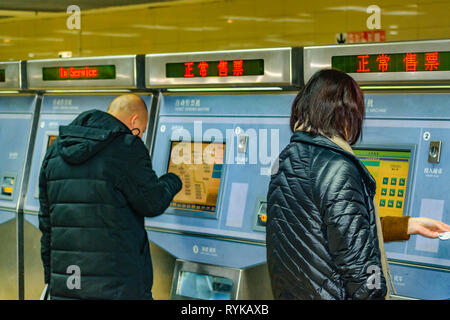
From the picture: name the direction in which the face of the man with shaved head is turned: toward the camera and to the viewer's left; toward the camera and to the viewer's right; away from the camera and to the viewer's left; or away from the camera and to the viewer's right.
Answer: away from the camera and to the viewer's right

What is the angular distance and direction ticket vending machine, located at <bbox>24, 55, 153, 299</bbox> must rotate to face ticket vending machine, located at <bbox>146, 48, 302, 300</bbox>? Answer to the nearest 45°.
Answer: approximately 90° to its left

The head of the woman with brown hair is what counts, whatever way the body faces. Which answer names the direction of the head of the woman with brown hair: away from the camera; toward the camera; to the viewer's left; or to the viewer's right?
away from the camera

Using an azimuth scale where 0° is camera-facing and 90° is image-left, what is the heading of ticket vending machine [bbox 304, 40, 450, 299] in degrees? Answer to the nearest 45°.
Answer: approximately 45°

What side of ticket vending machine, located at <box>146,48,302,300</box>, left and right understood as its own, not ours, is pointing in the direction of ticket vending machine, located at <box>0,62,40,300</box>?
right

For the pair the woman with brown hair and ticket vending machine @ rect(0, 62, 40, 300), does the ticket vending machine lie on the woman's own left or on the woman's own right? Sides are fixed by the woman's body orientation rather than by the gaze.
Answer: on the woman's own left

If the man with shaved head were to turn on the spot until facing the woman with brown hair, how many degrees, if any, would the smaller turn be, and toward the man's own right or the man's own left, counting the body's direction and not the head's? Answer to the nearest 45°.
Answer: approximately 90° to the man's own right

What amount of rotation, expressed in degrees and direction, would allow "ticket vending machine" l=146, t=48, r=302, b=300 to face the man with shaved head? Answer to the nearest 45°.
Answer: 0° — it already faces them
